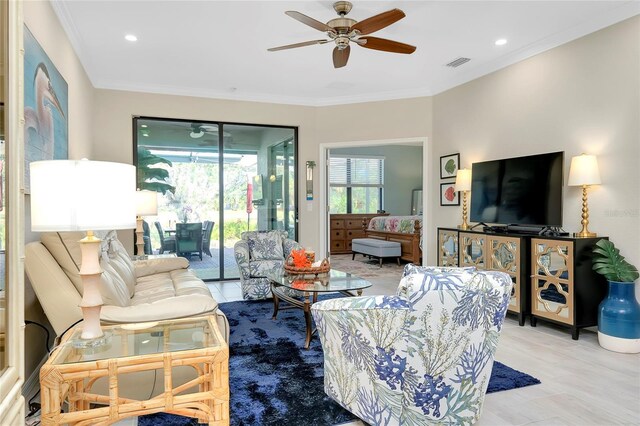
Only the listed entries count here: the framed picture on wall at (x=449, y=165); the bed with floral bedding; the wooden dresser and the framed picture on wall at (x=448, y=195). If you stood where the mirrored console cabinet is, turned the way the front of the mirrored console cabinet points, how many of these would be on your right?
4

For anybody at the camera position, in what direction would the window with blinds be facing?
facing the viewer

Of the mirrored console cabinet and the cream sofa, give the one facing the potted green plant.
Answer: the cream sofa

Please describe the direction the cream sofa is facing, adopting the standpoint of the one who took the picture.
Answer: facing to the right of the viewer

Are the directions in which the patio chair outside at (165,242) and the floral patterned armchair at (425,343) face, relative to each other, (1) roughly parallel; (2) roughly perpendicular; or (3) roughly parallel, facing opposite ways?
roughly perpendicular

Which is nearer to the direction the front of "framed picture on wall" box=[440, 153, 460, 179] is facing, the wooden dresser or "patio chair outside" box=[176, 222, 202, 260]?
the patio chair outside

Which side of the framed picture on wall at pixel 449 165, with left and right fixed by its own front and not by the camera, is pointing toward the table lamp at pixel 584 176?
left

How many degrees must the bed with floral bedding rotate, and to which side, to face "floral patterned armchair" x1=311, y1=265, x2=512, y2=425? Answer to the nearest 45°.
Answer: approximately 45° to its left

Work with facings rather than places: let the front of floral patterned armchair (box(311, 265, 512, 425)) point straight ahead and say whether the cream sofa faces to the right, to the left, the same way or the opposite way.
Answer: to the right

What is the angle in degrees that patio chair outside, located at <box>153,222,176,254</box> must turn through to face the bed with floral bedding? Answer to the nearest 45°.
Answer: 0° — it already faces it

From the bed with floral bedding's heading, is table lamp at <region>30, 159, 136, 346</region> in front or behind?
in front

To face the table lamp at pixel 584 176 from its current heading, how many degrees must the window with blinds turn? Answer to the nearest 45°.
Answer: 0° — it already faces it

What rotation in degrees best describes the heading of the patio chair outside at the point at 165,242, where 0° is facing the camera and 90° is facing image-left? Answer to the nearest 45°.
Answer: approximately 270°

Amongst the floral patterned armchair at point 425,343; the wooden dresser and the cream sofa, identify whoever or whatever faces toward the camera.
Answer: the wooden dresser

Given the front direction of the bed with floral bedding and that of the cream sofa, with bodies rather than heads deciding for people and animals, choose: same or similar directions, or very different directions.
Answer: very different directions

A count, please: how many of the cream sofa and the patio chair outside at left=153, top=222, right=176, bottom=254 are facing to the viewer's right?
2
